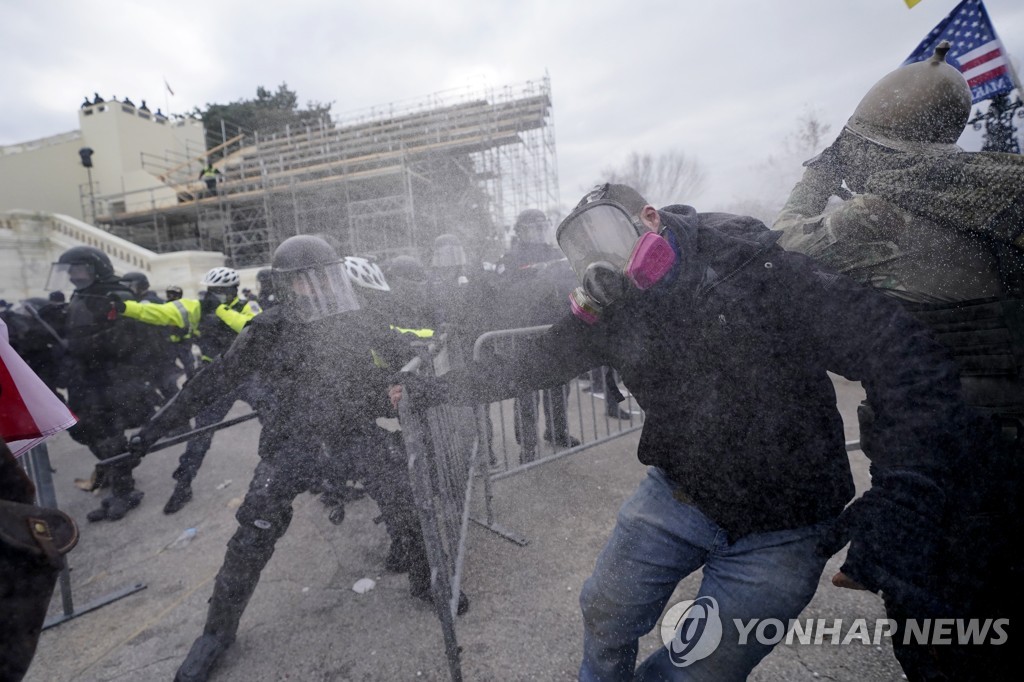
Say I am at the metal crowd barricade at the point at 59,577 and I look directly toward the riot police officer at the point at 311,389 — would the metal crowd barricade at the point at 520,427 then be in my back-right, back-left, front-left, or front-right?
front-left

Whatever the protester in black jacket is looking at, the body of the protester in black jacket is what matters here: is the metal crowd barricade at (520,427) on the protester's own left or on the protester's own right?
on the protester's own right

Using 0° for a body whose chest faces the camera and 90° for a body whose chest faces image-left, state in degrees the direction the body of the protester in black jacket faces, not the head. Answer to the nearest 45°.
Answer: approximately 45°

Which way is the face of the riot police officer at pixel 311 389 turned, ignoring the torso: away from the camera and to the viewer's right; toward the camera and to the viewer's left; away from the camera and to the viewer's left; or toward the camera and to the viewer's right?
toward the camera and to the viewer's right
